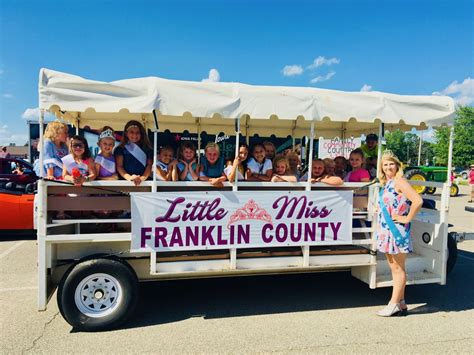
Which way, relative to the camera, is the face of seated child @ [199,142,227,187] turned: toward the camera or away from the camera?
toward the camera

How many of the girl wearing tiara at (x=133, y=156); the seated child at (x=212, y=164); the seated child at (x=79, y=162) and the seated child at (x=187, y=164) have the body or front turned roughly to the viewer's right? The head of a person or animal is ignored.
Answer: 0

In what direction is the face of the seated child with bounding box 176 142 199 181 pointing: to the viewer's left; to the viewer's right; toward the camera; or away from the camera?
toward the camera

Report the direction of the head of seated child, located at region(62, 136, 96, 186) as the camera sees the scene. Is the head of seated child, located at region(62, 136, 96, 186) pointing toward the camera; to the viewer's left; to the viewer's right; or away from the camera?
toward the camera

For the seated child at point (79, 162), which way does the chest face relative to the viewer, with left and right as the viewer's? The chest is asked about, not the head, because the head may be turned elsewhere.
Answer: facing the viewer

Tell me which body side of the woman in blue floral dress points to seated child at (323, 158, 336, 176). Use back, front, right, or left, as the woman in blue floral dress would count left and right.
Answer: right

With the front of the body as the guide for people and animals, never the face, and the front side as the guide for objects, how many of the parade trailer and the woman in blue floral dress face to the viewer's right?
1

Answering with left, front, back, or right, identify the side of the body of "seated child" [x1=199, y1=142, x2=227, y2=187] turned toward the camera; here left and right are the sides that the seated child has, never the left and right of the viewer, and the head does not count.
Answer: front

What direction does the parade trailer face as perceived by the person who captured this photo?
facing to the right of the viewer

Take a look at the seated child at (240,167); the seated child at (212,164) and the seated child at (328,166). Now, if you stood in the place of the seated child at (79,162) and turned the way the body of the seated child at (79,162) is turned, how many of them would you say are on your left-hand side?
3

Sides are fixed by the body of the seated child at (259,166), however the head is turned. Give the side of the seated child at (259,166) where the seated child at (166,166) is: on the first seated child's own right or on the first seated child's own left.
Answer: on the first seated child's own right

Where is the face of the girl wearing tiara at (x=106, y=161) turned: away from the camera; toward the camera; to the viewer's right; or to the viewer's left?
toward the camera

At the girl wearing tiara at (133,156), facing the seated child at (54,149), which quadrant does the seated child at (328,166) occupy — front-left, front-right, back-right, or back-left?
back-right

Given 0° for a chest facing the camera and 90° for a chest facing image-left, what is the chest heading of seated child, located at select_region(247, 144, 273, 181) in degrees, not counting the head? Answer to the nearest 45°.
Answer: approximately 0°

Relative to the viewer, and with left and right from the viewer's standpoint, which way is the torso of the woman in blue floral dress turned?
facing the viewer and to the left of the viewer

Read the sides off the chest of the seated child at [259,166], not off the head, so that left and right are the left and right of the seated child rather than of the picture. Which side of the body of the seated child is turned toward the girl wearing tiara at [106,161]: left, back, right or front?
right
